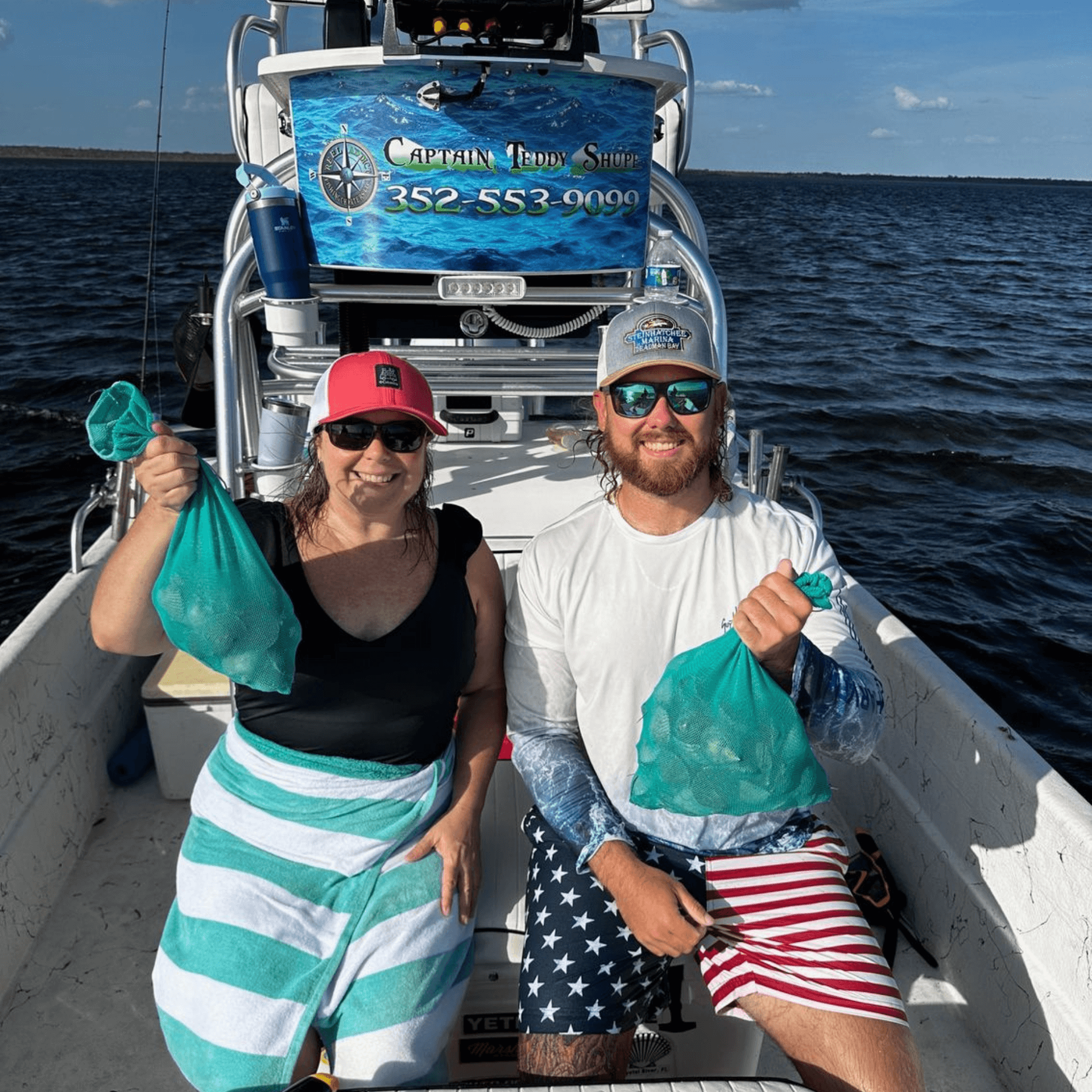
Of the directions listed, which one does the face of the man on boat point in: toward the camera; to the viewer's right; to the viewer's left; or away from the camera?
toward the camera

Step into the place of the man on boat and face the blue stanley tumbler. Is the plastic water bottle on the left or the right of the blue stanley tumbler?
right

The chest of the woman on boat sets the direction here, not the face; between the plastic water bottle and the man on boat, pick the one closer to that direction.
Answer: the man on boat

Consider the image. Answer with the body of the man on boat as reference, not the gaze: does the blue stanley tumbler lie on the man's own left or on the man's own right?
on the man's own right

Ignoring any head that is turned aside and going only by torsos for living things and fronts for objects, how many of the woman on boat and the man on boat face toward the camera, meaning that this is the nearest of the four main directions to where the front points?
2

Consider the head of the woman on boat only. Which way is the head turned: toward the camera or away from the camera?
toward the camera

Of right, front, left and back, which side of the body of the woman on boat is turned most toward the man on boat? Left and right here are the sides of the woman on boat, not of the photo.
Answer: left

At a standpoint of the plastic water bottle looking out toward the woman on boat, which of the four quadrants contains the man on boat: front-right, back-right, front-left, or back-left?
front-left

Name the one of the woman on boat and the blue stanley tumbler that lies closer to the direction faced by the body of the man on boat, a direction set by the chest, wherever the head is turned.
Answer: the woman on boat

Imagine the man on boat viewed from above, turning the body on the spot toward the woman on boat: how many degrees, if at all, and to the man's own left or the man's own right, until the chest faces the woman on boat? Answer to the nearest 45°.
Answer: approximately 90° to the man's own right

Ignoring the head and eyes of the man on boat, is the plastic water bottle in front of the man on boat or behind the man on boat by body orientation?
behind

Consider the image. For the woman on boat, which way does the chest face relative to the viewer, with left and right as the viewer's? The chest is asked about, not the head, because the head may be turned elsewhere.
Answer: facing the viewer

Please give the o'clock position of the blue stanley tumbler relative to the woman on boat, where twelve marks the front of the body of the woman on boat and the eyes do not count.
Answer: The blue stanley tumbler is roughly at 6 o'clock from the woman on boat.
